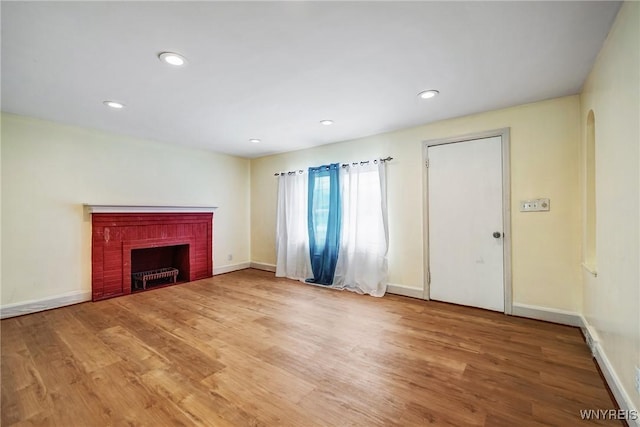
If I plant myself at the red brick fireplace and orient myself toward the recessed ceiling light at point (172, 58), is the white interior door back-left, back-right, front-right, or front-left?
front-left

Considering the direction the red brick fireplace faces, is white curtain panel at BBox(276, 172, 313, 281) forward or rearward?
forward

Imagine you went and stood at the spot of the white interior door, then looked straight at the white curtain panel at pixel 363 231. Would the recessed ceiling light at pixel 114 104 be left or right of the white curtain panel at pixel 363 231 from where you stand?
left

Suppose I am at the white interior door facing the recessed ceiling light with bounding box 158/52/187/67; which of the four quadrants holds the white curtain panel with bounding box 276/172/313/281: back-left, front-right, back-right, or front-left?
front-right

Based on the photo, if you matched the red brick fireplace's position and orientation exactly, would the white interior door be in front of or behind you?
in front

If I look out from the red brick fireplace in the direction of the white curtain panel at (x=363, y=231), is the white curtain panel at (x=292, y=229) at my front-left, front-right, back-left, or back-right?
front-left

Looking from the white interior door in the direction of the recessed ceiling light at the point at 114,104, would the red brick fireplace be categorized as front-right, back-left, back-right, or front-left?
front-right

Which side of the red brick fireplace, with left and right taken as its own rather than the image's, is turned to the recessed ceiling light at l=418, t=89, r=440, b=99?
front

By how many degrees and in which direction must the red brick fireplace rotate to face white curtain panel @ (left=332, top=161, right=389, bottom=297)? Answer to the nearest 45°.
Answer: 0° — it already faces it

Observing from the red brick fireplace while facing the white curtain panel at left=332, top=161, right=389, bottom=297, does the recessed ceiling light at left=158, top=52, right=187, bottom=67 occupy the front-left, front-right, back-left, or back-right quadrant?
front-right

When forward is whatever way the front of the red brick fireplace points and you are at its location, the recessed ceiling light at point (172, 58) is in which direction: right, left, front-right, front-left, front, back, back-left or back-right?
front-right

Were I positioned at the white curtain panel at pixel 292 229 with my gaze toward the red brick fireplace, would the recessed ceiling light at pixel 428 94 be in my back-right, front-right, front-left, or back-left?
back-left

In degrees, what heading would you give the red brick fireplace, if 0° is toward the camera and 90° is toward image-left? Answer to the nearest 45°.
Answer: approximately 315°
